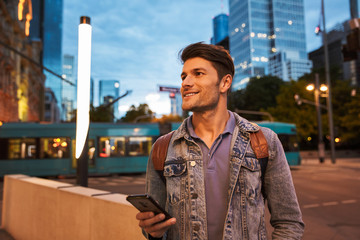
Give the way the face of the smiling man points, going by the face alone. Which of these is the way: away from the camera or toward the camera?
toward the camera

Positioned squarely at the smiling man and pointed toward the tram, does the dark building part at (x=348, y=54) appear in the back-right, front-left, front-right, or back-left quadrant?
front-right
